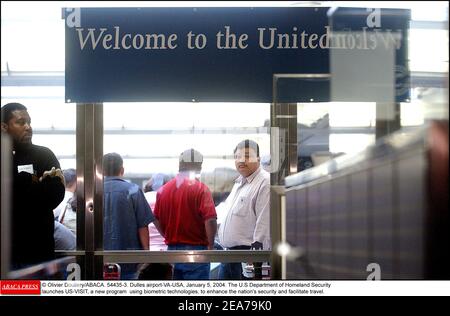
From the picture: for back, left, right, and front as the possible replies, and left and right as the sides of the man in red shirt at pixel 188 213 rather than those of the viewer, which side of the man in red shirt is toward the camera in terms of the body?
back

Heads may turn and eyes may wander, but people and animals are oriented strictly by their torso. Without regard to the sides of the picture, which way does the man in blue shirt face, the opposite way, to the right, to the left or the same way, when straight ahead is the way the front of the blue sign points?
the opposite way

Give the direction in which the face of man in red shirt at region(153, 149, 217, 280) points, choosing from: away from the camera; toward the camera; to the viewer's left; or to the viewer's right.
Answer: away from the camera

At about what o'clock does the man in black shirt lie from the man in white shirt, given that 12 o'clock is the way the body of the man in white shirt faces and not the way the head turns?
The man in black shirt is roughly at 1 o'clock from the man in white shirt.

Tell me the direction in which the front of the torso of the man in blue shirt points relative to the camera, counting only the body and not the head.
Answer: away from the camera

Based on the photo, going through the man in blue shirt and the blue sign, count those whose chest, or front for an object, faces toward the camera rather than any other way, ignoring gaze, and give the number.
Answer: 1

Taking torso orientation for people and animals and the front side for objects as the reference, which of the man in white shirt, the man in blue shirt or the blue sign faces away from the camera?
the man in blue shirt

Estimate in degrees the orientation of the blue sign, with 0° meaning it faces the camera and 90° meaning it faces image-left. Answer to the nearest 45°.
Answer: approximately 0°
